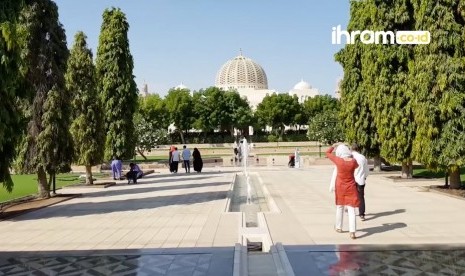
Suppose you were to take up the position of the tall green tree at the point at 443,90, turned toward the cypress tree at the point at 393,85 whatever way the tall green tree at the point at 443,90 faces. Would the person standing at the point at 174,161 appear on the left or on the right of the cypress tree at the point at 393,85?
left

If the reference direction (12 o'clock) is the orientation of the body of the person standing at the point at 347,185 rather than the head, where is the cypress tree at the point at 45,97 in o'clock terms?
The cypress tree is roughly at 10 o'clock from the person standing.

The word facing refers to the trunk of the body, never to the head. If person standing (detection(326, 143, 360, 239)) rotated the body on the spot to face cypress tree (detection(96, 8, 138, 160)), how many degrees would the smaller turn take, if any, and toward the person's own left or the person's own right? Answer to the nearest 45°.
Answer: approximately 45° to the person's own left

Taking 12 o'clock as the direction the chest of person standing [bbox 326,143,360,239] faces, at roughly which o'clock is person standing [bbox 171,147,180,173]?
person standing [bbox 171,147,180,173] is roughly at 11 o'clock from person standing [bbox 326,143,360,239].

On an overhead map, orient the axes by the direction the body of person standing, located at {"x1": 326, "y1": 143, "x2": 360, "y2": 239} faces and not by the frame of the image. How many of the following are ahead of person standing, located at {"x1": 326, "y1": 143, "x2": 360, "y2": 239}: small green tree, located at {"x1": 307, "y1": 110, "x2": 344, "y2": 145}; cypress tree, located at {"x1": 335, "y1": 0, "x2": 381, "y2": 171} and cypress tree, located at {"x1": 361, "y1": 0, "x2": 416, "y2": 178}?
3

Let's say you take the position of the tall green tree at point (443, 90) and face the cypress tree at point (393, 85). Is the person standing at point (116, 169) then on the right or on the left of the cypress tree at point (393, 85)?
left

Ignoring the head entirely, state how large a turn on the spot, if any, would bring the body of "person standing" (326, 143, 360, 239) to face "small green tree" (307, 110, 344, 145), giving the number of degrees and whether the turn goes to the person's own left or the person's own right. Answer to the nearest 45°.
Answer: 0° — they already face it

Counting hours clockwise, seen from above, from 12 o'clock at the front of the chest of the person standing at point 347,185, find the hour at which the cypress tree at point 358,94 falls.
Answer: The cypress tree is roughly at 12 o'clock from the person standing.

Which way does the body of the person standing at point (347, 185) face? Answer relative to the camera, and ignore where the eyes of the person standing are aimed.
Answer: away from the camera

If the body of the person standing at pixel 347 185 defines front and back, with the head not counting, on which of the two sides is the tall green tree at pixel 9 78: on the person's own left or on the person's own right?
on the person's own left
